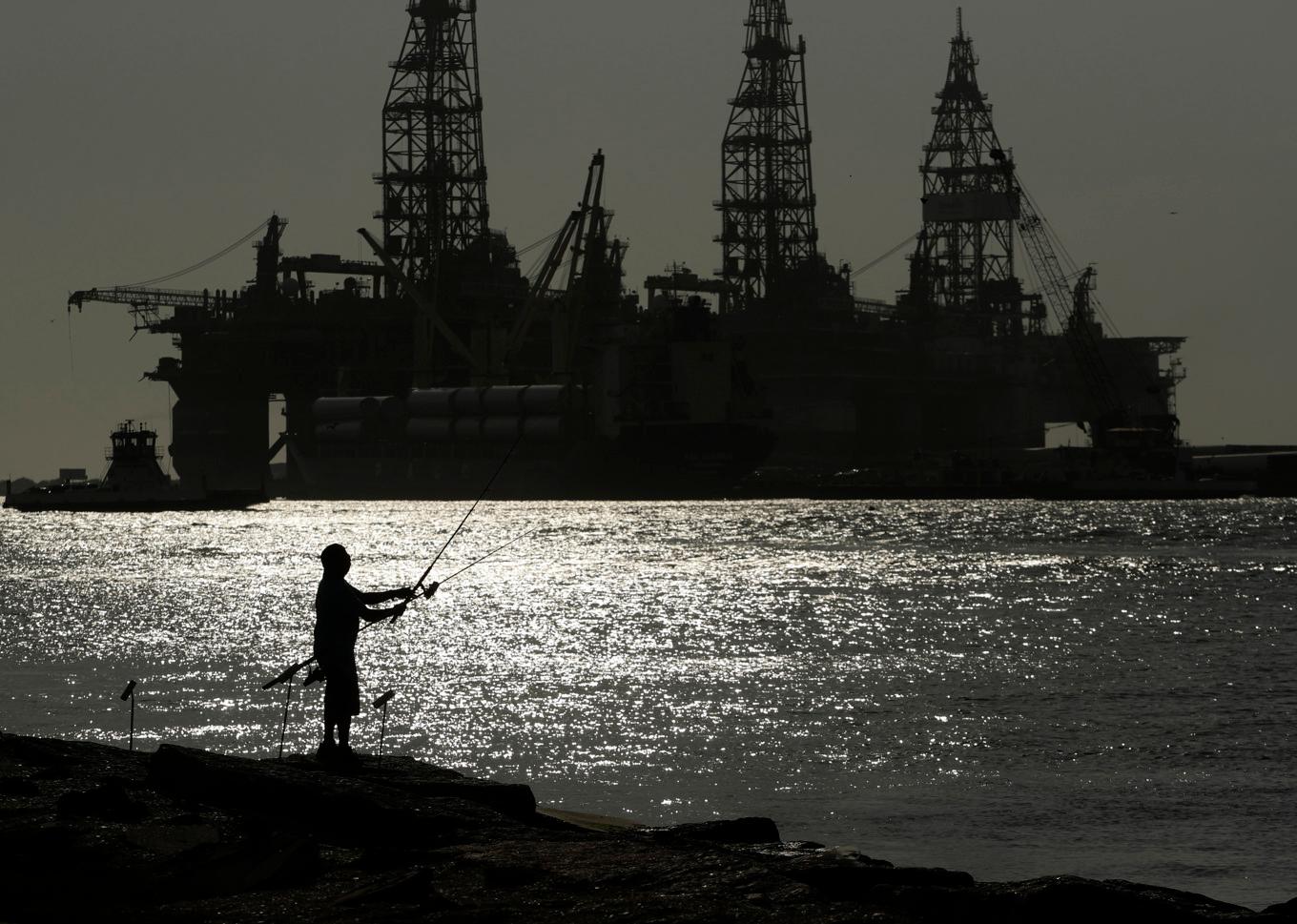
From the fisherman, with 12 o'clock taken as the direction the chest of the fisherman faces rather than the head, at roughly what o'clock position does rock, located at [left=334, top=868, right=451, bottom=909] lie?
The rock is roughly at 3 o'clock from the fisherman.

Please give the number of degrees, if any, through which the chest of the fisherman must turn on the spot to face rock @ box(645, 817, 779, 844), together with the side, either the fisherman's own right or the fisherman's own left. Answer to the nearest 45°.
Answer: approximately 45° to the fisherman's own right

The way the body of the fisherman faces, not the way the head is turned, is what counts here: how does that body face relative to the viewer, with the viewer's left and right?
facing to the right of the viewer

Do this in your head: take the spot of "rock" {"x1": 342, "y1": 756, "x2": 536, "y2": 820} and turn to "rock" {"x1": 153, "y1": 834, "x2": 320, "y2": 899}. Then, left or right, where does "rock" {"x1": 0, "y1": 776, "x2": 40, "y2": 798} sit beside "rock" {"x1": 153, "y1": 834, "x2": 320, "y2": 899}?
right

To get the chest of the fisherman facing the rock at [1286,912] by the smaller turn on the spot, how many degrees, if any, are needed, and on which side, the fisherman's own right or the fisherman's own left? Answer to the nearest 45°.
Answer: approximately 45° to the fisherman's own right

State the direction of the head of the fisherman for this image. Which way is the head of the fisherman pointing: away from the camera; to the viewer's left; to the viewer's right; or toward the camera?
to the viewer's right
